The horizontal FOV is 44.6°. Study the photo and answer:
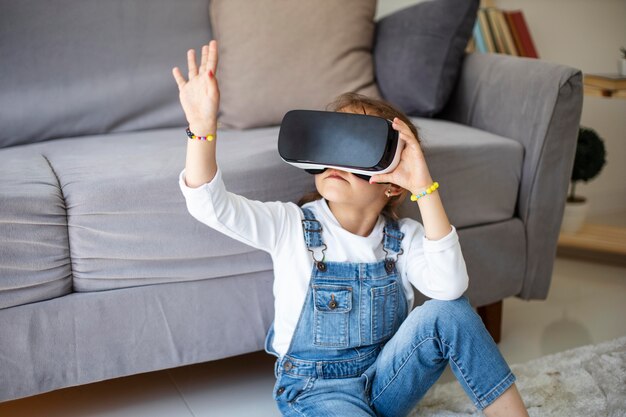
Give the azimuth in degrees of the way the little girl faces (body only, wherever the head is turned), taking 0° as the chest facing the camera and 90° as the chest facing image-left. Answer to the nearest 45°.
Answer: approximately 0°

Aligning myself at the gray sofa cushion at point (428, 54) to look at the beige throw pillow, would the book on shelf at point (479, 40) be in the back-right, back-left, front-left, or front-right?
back-right

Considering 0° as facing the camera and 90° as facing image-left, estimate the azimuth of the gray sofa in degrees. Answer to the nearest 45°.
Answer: approximately 315°

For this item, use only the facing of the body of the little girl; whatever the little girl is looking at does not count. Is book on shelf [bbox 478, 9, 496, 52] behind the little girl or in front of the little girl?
behind

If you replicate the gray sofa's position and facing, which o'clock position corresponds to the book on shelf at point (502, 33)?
The book on shelf is roughly at 9 o'clock from the gray sofa.

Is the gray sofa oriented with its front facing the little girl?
yes

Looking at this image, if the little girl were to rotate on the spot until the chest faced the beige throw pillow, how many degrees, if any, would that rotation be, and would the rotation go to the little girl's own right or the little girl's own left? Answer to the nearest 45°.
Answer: approximately 180°

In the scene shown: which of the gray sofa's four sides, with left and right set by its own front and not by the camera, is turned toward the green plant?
left

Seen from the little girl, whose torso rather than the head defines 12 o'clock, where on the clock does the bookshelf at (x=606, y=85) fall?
The bookshelf is roughly at 7 o'clock from the little girl.
